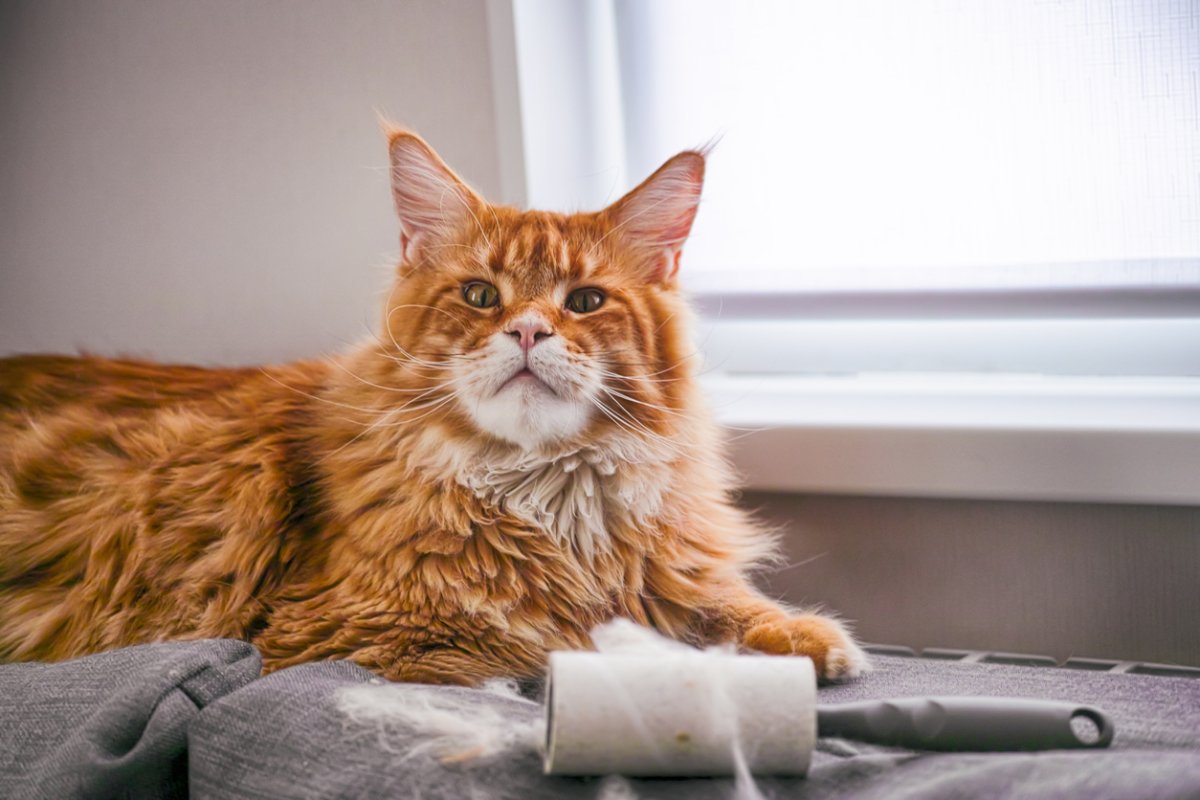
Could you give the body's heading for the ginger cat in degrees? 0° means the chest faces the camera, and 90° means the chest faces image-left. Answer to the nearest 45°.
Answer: approximately 315°

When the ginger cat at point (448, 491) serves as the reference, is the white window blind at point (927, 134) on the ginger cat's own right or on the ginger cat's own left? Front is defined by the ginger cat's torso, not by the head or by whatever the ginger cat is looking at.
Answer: on the ginger cat's own left
